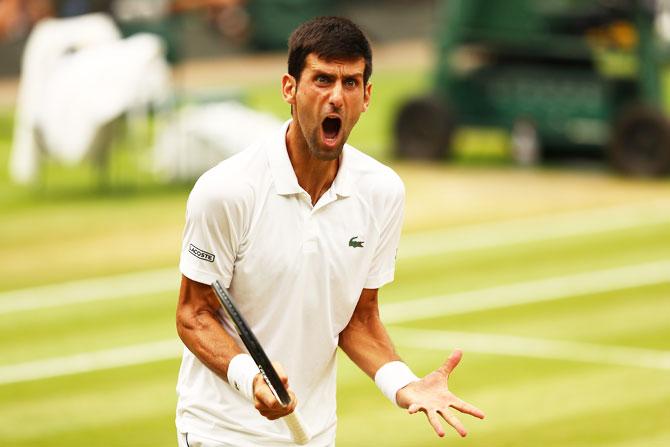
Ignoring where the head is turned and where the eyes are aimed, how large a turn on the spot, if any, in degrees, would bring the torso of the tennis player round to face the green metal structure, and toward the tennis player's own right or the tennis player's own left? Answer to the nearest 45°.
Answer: approximately 135° to the tennis player's own left

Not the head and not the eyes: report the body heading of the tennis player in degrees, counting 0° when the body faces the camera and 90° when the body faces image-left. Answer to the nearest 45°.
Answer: approximately 315°
